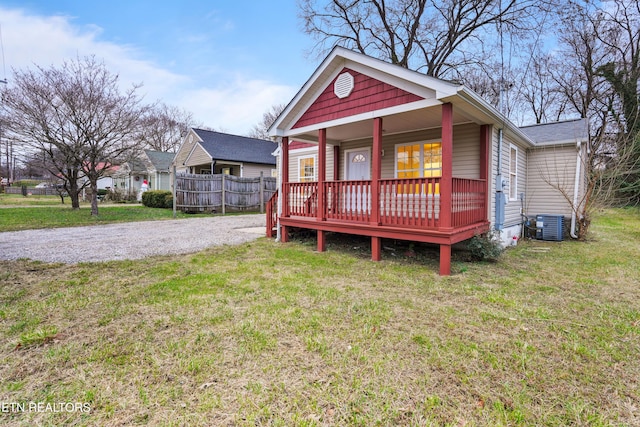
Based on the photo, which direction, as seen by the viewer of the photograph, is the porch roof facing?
facing the viewer and to the left of the viewer

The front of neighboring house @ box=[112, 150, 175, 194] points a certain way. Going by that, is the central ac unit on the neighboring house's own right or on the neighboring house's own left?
on the neighboring house's own left

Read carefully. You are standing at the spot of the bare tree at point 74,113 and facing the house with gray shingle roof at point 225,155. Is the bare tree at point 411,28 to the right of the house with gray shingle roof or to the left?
right

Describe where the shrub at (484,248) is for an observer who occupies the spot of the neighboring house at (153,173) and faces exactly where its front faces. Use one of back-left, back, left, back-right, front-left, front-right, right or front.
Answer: front-left

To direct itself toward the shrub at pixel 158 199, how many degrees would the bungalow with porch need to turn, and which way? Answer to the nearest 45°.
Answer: approximately 90° to its right

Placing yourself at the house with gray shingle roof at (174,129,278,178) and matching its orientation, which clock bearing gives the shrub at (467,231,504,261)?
The shrub is roughly at 10 o'clock from the house with gray shingle roof.

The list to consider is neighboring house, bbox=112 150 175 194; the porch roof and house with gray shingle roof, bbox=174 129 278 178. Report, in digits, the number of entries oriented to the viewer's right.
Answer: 0

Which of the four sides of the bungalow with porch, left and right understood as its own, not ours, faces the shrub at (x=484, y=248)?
left

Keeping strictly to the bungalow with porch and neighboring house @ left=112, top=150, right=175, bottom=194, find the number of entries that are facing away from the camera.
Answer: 0

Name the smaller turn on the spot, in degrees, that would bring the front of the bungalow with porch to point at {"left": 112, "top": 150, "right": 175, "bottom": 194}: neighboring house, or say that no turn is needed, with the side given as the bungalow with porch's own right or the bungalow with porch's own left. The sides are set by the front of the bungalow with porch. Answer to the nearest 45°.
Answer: approximately 90° to the bungalow with porch's own right

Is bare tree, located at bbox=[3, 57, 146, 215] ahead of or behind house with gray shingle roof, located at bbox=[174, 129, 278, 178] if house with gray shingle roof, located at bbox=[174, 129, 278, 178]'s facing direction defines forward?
ahead

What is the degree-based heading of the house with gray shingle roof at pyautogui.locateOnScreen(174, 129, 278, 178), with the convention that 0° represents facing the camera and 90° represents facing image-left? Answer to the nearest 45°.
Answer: approximately 45°

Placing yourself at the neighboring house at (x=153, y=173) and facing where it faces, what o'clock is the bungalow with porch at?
The bungalow with porch is roughly at 10 o'clock from the neighboring house.

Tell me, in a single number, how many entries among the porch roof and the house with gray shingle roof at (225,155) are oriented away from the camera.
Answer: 0

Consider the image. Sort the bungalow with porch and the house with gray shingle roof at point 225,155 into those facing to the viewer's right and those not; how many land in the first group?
0
